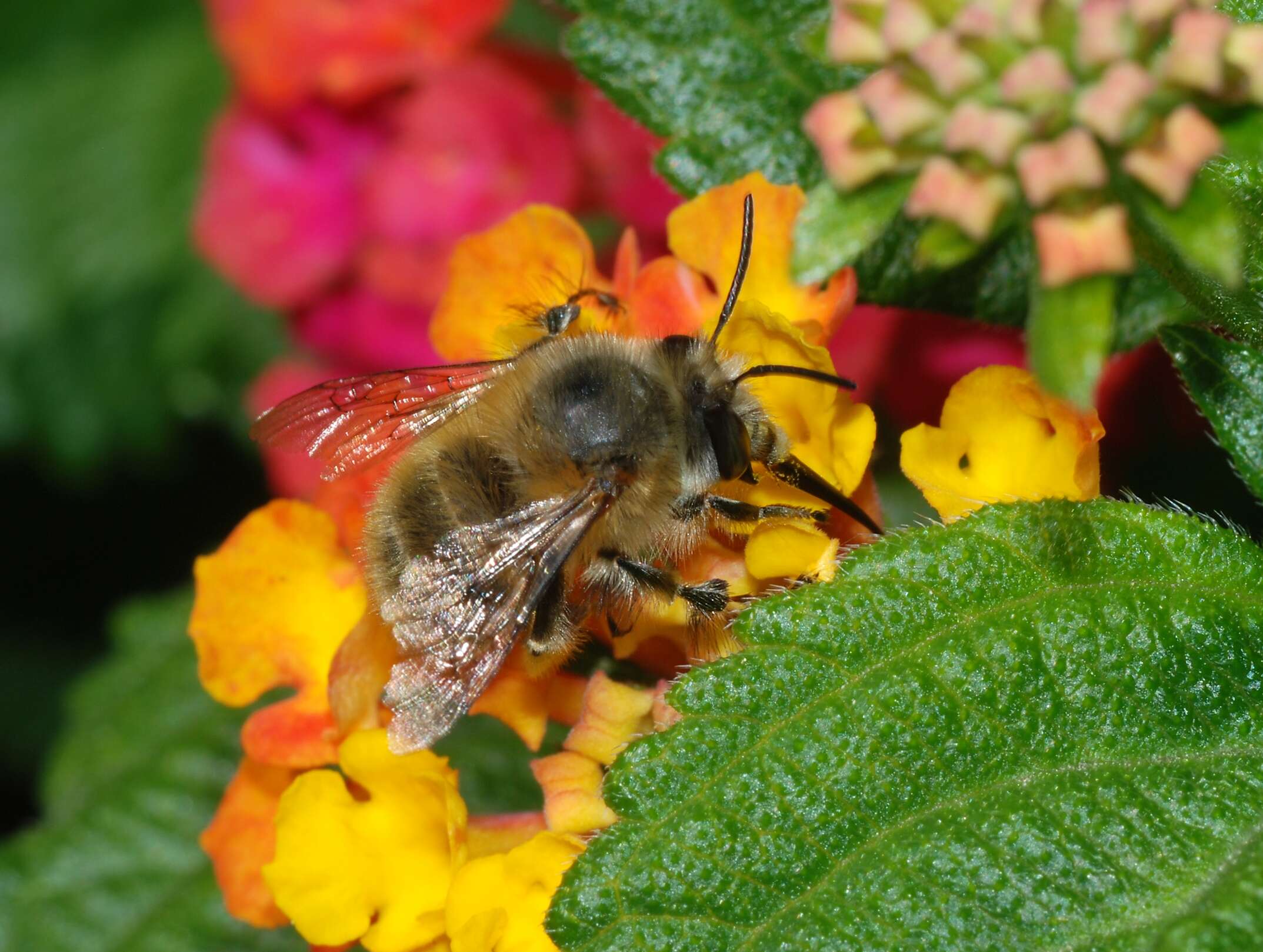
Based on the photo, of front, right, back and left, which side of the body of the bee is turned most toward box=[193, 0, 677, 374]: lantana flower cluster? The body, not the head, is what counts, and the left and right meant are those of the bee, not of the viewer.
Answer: left

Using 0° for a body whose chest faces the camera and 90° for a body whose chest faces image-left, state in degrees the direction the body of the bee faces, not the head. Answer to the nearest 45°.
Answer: approximately 270°

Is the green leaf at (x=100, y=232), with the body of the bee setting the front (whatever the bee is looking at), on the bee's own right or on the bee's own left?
on the bee's own left
